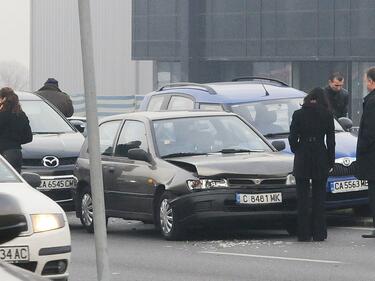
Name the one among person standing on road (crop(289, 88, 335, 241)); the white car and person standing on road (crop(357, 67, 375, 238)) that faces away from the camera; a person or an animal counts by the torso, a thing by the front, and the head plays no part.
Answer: person standing on road (crop(289, 88, 335, 241))

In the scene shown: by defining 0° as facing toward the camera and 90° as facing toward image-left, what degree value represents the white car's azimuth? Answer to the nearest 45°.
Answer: approximately 315°

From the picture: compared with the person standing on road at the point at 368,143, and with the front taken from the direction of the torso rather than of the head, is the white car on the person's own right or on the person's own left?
on the person's own left

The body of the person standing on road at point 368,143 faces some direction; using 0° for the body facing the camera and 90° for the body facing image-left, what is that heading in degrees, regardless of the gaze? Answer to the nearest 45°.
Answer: approximately 90°

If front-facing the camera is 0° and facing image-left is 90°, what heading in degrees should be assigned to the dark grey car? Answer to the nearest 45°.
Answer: approximately 315°

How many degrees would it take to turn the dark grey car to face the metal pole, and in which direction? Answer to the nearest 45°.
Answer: approximately 45° to its right

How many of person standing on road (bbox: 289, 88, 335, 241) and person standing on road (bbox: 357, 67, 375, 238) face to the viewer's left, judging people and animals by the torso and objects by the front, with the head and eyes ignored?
1

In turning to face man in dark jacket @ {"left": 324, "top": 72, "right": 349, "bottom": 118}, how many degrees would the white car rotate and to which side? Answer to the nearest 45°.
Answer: approximately 90° to its left

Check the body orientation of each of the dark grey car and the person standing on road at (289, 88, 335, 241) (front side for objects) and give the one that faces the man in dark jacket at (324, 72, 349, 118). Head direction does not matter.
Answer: the person standing on road

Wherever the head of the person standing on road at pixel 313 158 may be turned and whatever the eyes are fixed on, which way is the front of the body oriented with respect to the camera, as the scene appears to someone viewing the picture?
away from the camera
